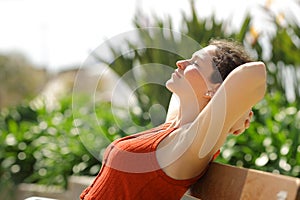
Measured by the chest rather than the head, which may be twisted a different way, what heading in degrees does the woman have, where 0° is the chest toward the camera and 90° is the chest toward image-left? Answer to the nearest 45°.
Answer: approximately 90°

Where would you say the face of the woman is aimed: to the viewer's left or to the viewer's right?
to the viewer's left
